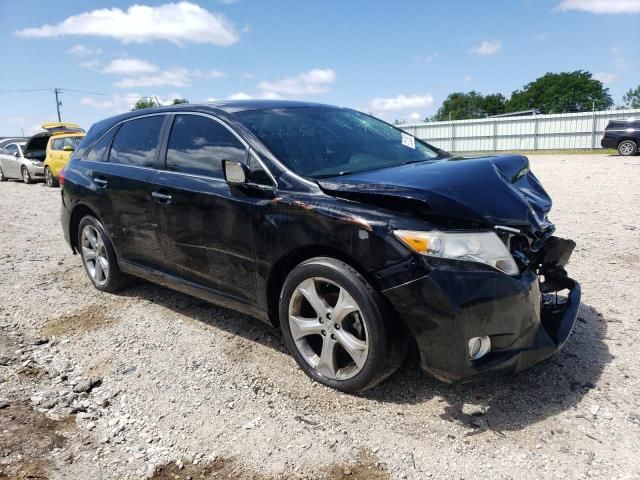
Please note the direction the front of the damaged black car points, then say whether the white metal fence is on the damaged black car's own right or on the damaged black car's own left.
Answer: on the damaged black car's own left

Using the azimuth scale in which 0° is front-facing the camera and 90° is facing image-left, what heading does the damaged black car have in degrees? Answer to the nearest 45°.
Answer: approximately 315°

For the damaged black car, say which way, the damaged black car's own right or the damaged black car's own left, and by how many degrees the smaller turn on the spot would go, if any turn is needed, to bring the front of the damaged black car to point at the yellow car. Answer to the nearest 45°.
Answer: approximately 180°

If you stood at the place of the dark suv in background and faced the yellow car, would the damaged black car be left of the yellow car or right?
left

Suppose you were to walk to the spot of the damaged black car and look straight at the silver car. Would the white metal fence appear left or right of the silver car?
right

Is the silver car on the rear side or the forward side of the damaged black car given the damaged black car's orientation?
on the rear side
